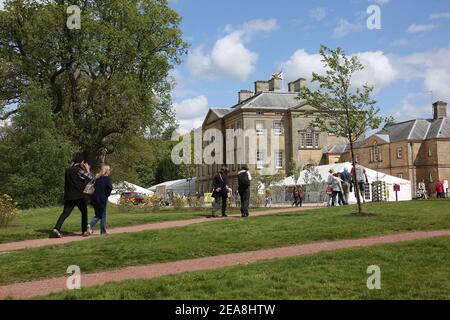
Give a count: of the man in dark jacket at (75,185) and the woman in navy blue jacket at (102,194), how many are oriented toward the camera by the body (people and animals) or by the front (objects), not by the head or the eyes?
0

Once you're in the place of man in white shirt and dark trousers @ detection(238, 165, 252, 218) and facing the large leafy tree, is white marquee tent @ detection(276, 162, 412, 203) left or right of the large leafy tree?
right
